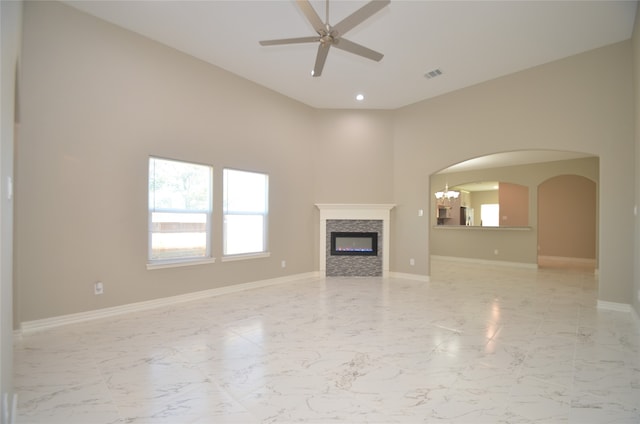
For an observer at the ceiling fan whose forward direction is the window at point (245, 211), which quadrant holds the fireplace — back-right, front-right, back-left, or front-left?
front-right

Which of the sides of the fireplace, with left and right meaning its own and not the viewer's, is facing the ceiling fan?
front

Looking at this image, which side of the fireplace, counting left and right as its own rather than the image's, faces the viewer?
front

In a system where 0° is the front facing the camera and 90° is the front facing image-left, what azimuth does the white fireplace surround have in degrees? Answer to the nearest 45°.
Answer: approximately 0°

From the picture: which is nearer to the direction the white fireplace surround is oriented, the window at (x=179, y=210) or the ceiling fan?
the ceiling fan

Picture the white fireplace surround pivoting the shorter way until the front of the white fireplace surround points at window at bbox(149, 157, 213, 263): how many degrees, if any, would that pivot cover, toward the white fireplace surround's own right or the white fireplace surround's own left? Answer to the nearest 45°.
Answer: approximately 45° to the white fireplace surround's own right

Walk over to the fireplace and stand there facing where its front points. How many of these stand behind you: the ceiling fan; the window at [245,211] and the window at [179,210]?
0

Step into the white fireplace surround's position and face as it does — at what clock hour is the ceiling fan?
The ceiling fan is roughly at 12 o'clock from the white fireplace surround.

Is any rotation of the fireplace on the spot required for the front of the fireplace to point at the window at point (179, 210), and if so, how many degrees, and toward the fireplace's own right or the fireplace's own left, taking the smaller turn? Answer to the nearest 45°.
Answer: approximately 45° to the fireplace's own right

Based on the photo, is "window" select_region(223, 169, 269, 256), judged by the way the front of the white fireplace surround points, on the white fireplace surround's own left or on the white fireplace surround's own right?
on the white fireplace surround's own right

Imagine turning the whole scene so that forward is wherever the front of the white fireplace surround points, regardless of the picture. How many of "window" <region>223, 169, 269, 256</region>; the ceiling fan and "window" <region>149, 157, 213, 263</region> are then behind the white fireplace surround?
0

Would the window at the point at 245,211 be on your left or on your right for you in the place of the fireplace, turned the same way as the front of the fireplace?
on your right

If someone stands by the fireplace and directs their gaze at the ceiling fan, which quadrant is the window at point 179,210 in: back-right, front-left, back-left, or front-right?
front-right
